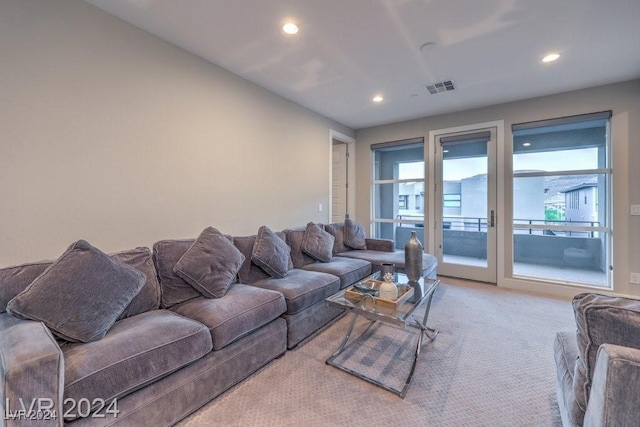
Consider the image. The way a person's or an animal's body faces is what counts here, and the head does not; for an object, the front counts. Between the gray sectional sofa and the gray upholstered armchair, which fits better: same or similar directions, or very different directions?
very different directions

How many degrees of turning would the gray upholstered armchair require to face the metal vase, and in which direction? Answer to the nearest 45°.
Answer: approximately 45° to its right

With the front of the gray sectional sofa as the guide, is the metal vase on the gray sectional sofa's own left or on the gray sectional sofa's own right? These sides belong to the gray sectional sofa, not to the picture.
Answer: on the gray sectional sofa's own left

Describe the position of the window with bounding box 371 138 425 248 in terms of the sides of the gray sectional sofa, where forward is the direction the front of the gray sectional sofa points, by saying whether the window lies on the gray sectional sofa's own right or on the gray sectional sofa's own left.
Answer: on the gray sectional sofa's own left

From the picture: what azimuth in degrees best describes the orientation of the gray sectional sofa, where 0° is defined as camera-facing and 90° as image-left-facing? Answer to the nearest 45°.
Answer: approximately 315°

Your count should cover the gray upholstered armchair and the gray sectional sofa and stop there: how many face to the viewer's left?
1

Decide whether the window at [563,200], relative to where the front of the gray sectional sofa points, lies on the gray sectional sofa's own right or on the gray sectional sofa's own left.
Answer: on the gray sectional sofa's own left

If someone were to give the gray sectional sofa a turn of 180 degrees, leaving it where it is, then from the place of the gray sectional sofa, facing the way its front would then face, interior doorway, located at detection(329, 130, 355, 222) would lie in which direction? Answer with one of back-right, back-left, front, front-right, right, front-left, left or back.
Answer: right

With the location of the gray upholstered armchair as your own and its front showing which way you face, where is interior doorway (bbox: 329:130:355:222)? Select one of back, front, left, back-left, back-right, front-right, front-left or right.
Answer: front-right

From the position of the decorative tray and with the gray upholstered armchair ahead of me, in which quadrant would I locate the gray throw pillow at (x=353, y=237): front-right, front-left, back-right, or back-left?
back-left

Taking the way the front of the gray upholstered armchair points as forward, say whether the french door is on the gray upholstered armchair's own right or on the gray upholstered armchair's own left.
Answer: on the gray upholstered armchair's own right

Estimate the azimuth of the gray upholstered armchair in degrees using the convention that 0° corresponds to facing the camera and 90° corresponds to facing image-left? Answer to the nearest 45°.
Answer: approximately 90°
